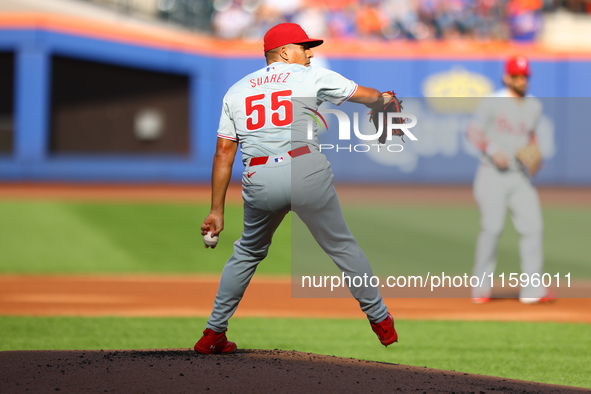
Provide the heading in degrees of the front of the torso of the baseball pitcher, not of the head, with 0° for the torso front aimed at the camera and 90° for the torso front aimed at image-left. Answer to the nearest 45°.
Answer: approximately 180°

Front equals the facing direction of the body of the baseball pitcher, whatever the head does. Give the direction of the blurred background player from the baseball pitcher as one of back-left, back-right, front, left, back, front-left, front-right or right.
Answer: front-right
